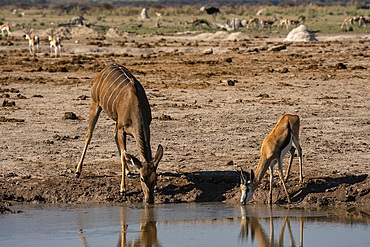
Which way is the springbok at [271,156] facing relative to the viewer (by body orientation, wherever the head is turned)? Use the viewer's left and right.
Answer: facing the viewer and to the left of the viewer

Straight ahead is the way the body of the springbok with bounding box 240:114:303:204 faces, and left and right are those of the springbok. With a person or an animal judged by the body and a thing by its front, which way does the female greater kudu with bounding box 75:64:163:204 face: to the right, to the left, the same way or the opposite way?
to the left

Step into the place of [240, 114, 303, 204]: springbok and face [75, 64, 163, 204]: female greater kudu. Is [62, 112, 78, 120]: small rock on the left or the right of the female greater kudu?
right

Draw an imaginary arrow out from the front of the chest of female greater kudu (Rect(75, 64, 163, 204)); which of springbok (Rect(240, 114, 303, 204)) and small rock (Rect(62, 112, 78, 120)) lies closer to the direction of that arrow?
the springbok

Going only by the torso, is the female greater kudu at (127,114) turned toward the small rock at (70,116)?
no

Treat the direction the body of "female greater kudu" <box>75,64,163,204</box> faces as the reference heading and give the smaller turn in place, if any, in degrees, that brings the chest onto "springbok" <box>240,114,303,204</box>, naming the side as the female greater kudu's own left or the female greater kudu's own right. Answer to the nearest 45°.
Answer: approximately 45° to the female greater kudu's own left

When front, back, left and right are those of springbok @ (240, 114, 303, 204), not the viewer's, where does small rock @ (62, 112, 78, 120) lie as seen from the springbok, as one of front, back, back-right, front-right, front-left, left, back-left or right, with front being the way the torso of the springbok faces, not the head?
right

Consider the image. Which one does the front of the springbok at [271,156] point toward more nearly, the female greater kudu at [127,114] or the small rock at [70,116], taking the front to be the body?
the female greater kudu

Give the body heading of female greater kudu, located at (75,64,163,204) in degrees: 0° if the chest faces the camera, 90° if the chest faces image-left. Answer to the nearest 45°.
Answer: approximately 315°

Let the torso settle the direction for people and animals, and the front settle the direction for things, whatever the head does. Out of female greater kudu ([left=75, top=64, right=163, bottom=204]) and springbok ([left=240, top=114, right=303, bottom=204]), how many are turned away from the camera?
0
